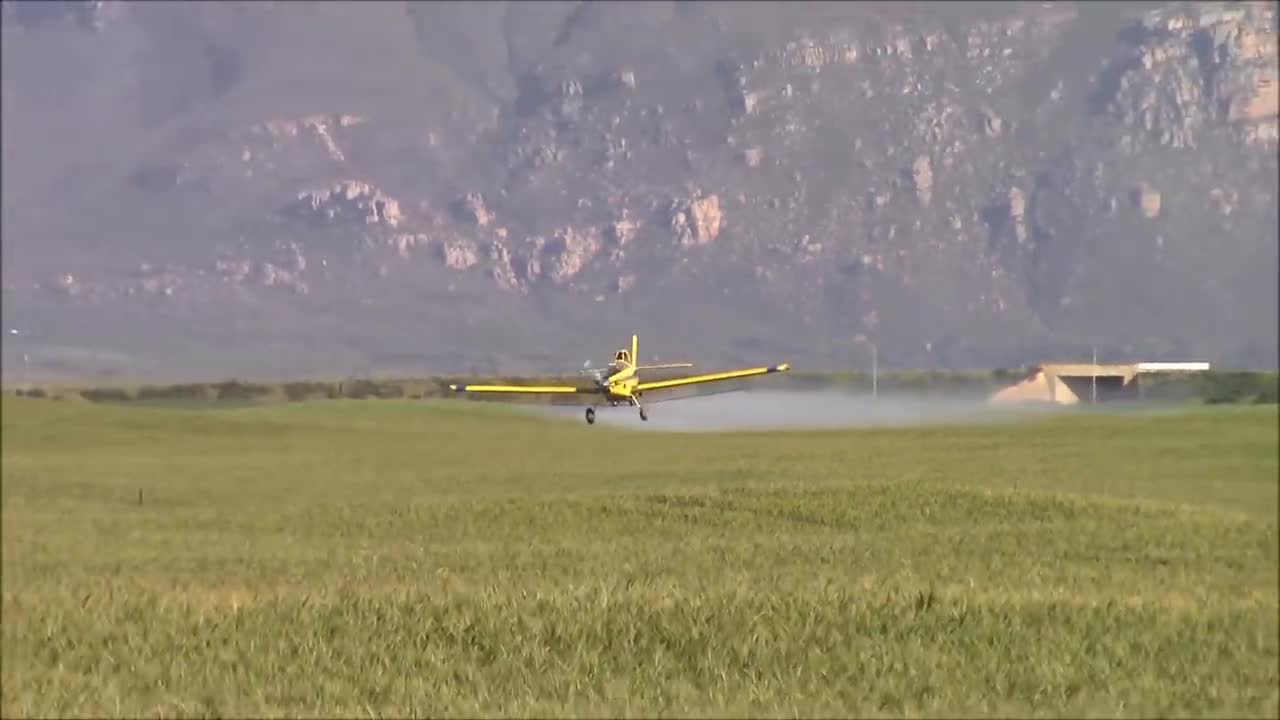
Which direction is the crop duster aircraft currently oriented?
toward the camera

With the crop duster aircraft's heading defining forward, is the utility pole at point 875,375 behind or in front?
behind

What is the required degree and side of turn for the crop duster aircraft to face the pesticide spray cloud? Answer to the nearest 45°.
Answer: approximately 135° to its left
